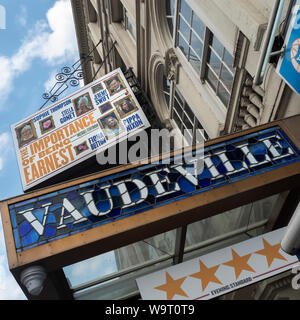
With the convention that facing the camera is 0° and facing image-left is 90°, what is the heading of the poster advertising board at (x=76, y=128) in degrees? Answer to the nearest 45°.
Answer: approximately 0°
